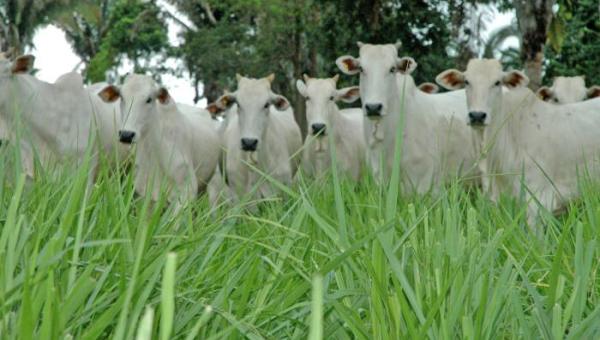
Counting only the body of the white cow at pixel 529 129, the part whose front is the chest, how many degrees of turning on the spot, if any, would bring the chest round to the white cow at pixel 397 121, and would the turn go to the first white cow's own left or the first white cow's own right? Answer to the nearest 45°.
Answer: approximately 45° to the first white cow's own right

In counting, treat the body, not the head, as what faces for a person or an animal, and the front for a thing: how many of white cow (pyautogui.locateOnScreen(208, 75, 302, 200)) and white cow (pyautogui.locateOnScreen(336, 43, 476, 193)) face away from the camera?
0

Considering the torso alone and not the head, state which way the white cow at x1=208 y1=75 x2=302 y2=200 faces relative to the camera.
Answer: toward the camera

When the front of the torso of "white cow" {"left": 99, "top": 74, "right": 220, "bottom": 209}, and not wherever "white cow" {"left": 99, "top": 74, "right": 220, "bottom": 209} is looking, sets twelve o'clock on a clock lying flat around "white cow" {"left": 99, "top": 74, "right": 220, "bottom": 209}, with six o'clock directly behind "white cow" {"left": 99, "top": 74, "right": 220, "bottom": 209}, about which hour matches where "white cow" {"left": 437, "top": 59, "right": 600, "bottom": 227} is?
"white cow" {"left": 437, "top": 59, "right": 600, "bottom": 227} is roughly at 8 o'clock from "white cow" {"left": 99, "top": 74, "right": 220, "bottom": 209}.

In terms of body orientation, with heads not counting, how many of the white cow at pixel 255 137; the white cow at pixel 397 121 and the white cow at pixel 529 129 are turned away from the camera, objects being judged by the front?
0

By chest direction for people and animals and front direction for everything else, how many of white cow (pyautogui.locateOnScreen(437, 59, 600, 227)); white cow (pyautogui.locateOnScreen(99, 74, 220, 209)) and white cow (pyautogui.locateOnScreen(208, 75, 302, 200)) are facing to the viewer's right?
0

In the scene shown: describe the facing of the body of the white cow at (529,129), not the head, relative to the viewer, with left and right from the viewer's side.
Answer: facing the viewer and to the left of the viewer

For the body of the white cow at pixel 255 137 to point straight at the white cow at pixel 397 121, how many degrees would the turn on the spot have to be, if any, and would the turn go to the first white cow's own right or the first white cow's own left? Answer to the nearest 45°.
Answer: approximately 45° to the first white cow's own left

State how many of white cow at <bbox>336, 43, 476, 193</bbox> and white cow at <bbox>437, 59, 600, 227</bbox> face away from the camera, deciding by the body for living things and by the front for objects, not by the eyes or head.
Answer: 0

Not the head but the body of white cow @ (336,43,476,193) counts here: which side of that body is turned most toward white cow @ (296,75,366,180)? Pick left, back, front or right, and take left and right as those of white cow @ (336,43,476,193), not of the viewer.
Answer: right

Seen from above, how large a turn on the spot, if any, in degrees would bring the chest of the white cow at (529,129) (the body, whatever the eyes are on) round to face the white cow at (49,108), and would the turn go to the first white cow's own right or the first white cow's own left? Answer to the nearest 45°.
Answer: approximately 45° to the first white cow's own right
